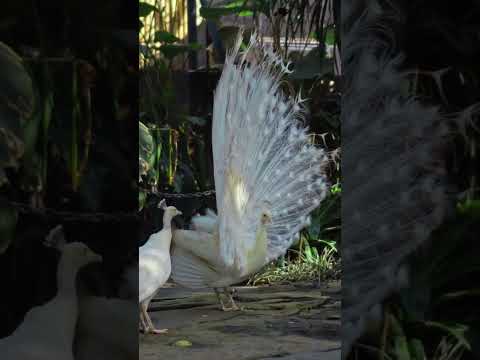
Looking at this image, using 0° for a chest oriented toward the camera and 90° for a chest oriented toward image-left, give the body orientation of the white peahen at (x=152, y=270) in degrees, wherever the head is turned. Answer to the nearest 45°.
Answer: approximately 270°

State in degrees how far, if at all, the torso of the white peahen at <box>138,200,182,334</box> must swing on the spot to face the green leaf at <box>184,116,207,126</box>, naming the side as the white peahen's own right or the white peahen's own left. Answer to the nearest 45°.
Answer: approximately 90° to the white peahen's own left

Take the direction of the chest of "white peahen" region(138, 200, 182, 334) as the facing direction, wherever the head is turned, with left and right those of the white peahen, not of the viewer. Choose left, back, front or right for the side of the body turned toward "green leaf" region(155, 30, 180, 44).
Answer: left

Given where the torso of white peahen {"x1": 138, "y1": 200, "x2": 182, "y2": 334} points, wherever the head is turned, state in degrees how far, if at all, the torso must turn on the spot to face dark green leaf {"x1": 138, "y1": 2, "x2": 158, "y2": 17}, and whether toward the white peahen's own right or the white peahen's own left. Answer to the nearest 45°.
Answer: approximately 90° to the white peahen's own left
